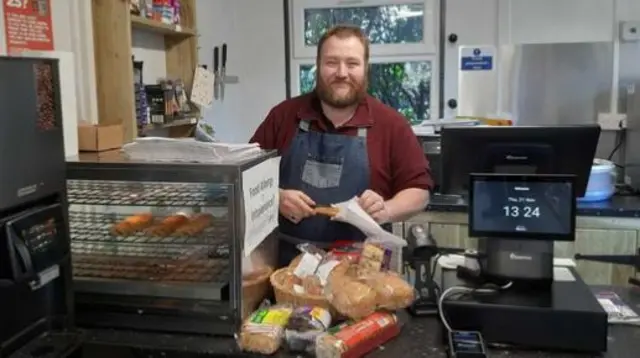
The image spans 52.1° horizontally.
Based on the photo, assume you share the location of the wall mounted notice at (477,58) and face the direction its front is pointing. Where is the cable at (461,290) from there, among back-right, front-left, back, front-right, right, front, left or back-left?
front

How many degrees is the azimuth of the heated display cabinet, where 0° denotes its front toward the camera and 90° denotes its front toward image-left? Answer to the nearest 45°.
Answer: approximately 0°

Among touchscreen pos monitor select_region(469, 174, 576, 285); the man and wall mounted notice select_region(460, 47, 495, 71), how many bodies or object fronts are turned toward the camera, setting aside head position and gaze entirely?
3

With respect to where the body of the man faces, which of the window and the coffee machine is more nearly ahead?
the coffee machine

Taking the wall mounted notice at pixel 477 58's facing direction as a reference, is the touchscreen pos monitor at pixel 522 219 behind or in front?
in front

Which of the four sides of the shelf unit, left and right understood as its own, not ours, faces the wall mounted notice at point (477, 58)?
left

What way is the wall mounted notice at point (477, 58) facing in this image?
toward the camera

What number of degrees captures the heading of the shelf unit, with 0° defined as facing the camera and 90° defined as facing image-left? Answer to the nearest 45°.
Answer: approximately 315°

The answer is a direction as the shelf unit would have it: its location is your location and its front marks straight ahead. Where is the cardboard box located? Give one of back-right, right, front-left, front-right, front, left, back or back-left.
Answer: front-right

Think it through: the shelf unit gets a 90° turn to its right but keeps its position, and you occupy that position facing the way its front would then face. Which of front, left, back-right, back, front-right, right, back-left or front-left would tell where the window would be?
back

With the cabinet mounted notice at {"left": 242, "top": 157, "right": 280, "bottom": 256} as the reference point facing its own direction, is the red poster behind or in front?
behind
